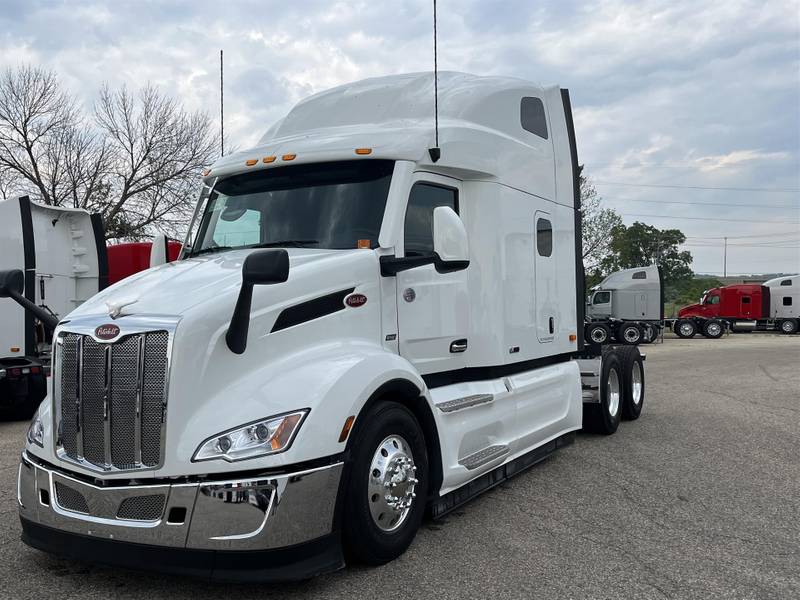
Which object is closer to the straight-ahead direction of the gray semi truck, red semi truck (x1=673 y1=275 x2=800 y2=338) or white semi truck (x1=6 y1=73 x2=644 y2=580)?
the white semi truck

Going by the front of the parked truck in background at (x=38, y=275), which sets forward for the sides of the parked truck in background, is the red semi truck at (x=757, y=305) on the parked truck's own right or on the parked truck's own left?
on the parked truck's own right

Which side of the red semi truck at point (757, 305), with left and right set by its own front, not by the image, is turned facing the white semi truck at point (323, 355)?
left

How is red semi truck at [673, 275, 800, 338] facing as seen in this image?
to the viewer's left

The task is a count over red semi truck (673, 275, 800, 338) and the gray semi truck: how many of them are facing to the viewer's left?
2

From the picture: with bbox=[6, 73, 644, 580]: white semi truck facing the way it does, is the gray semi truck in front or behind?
behind

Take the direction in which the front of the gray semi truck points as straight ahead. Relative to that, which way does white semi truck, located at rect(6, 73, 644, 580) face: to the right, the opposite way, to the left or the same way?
to the left

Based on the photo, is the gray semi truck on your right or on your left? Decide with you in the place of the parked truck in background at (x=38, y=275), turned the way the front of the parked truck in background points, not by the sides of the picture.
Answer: on your right

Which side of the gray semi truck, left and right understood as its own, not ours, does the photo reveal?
left

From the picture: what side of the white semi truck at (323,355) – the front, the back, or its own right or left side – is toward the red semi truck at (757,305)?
back
